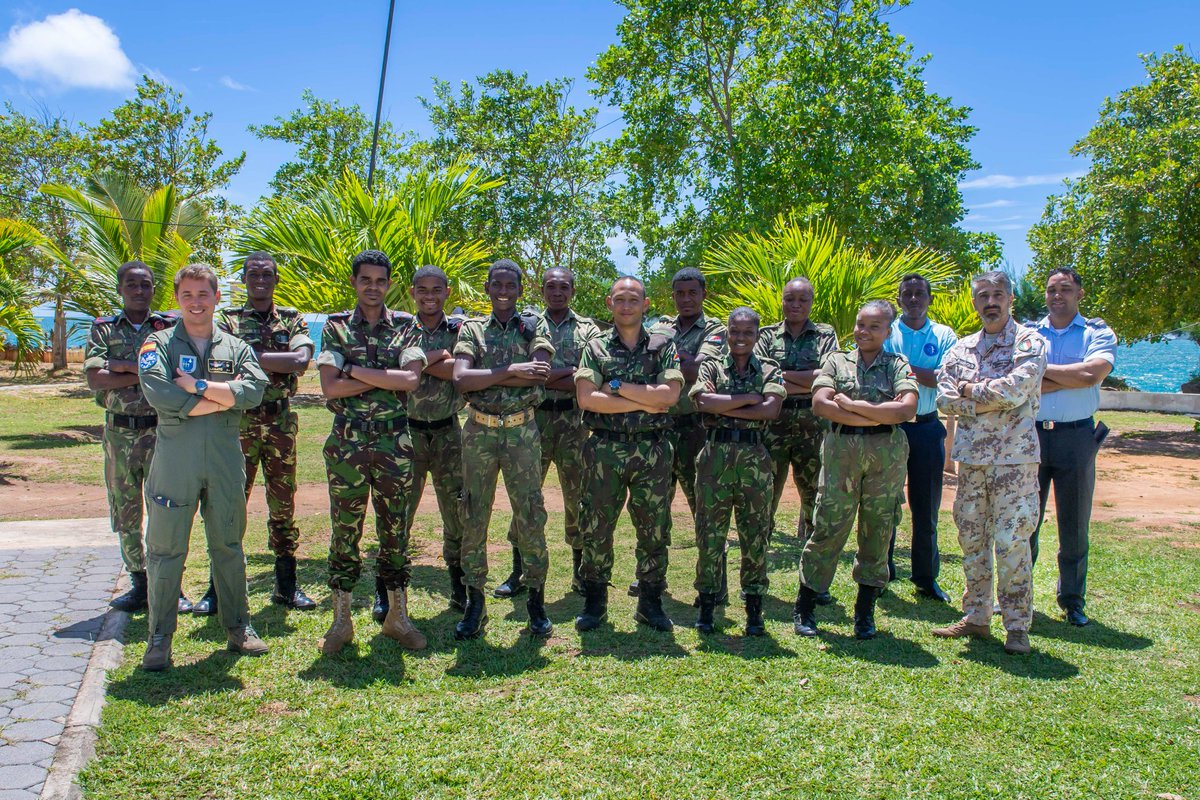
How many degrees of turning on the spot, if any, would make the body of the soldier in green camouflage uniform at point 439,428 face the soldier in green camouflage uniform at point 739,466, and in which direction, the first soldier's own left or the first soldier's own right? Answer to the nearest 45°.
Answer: approximately 45° to the first soldier's own left

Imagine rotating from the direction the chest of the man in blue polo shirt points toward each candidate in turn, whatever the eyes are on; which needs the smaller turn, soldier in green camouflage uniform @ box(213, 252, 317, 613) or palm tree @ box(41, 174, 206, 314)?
the soldier in green camouflage uniform

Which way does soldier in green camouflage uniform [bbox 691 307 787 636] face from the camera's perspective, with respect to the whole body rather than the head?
toward the camera

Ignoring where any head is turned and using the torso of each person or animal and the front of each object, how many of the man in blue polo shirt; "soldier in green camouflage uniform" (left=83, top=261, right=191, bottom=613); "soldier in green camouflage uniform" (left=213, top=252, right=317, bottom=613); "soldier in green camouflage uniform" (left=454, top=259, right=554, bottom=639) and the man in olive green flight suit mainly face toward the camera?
5

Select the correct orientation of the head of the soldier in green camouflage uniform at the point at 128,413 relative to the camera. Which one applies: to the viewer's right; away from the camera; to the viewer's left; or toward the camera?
toward the camera

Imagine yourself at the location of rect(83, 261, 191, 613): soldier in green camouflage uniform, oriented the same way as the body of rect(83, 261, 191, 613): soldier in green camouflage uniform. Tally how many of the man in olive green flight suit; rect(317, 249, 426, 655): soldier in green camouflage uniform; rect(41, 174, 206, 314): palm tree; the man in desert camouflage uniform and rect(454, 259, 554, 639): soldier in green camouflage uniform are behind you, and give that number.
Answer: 1

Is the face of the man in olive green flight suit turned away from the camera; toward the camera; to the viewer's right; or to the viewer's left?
toward the camera

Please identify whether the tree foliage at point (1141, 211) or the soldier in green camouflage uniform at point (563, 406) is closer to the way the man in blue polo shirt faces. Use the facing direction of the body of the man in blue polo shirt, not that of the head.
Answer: the soldier in green camouflage uniform

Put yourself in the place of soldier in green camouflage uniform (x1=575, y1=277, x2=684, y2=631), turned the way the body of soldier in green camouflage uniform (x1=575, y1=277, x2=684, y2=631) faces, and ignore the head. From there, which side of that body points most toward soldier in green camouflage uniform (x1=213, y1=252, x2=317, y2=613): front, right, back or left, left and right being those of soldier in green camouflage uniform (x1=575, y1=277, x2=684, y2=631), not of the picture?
right

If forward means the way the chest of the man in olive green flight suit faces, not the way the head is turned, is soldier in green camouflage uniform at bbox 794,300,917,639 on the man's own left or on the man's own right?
on the man's own left

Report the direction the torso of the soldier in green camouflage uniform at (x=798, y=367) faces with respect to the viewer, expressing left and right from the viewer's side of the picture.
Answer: facing the viewer

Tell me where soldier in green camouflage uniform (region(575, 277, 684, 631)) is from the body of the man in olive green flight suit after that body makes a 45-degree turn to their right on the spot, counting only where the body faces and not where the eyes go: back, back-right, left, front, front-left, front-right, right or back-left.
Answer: back-left

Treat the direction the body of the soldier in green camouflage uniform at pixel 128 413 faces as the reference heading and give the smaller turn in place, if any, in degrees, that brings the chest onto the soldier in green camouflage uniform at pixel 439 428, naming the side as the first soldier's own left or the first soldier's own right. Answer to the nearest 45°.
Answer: approximately 90° to the first soldier's own left

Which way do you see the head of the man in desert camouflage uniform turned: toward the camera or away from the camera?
toward the camera

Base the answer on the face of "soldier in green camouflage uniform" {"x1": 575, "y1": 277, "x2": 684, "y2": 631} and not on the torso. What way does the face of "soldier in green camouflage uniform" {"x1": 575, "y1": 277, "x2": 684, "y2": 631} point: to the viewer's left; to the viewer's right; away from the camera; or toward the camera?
toward the camera

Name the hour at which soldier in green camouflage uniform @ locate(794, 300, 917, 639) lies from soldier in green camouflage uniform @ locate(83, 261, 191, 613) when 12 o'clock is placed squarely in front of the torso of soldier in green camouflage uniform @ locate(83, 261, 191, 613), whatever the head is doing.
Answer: soldier in green camouflage uniform @ locate(794, 300, 917, 639) is roughly at 10 o'clock from soldier in green camouflage uniform @ locate(83, 261, 191, 613).
